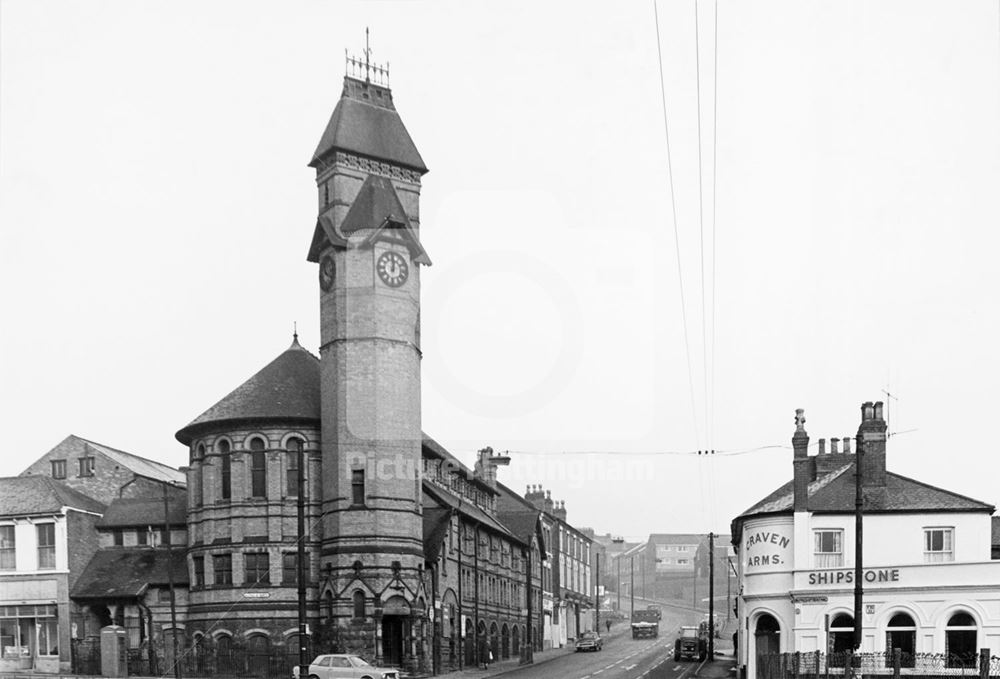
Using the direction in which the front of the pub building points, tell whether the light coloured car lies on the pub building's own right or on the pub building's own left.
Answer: on the pub building's own right

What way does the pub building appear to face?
toward the camera
